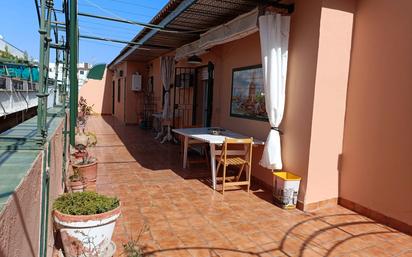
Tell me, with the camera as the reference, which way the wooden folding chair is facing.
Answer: facing away from the viewer and to the left of the viewer

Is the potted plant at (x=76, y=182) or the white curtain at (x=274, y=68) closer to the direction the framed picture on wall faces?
the potted plant

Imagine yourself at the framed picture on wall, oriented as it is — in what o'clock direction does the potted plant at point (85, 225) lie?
The potted plant is roughly at 11 o'clock from the framed picture on wall.

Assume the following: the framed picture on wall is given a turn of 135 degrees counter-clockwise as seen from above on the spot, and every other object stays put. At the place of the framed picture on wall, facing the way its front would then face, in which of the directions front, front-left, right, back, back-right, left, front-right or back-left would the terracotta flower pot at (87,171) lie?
back-right

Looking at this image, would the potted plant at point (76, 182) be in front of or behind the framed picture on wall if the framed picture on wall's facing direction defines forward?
in front

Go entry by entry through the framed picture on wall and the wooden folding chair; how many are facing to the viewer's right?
0

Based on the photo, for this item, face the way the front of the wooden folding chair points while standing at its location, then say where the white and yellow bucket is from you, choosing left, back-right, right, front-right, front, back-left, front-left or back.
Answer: back

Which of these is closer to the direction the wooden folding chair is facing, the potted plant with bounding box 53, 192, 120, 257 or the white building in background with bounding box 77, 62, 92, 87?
the white building in background

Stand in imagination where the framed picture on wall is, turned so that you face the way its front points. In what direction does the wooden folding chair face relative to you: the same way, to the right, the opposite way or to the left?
to the right

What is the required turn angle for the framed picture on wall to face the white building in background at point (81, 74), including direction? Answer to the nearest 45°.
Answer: approximately 90° to its right
